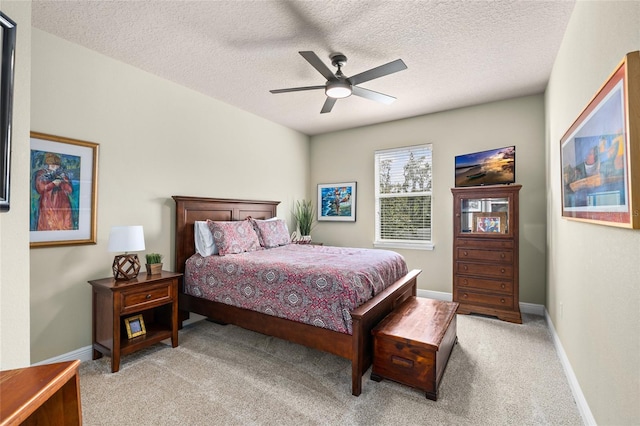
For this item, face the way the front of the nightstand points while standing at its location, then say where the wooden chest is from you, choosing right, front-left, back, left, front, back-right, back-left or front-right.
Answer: front

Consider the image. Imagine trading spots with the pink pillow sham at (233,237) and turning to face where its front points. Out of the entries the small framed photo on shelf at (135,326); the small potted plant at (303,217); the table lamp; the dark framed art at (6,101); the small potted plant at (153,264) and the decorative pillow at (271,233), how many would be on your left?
2

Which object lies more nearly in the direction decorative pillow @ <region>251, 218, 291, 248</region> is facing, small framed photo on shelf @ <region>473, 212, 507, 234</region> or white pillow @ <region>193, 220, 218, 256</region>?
the small framed photo on shelf

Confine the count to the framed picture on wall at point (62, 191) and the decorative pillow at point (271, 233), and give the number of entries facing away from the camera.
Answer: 0

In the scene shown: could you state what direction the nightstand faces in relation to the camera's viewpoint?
facing the viewer and to the right of the viewer

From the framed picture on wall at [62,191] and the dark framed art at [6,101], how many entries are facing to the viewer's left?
0

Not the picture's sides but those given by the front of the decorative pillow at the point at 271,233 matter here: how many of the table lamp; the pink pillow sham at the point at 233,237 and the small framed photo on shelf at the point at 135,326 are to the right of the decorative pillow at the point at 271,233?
3

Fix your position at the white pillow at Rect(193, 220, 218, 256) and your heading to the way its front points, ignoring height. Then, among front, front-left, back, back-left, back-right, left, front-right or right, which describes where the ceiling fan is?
front

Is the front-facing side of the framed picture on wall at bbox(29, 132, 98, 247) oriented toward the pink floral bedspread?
no

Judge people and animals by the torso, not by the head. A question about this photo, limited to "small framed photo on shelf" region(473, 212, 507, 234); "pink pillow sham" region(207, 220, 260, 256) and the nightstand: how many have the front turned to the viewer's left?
0

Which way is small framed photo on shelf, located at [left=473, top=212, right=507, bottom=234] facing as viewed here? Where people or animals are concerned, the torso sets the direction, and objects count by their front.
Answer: toward the camera

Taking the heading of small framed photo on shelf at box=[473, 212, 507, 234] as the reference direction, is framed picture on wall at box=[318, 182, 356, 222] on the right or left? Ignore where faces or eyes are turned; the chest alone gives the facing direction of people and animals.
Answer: on its right

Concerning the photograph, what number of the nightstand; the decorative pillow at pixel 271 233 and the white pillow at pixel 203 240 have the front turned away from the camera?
0
